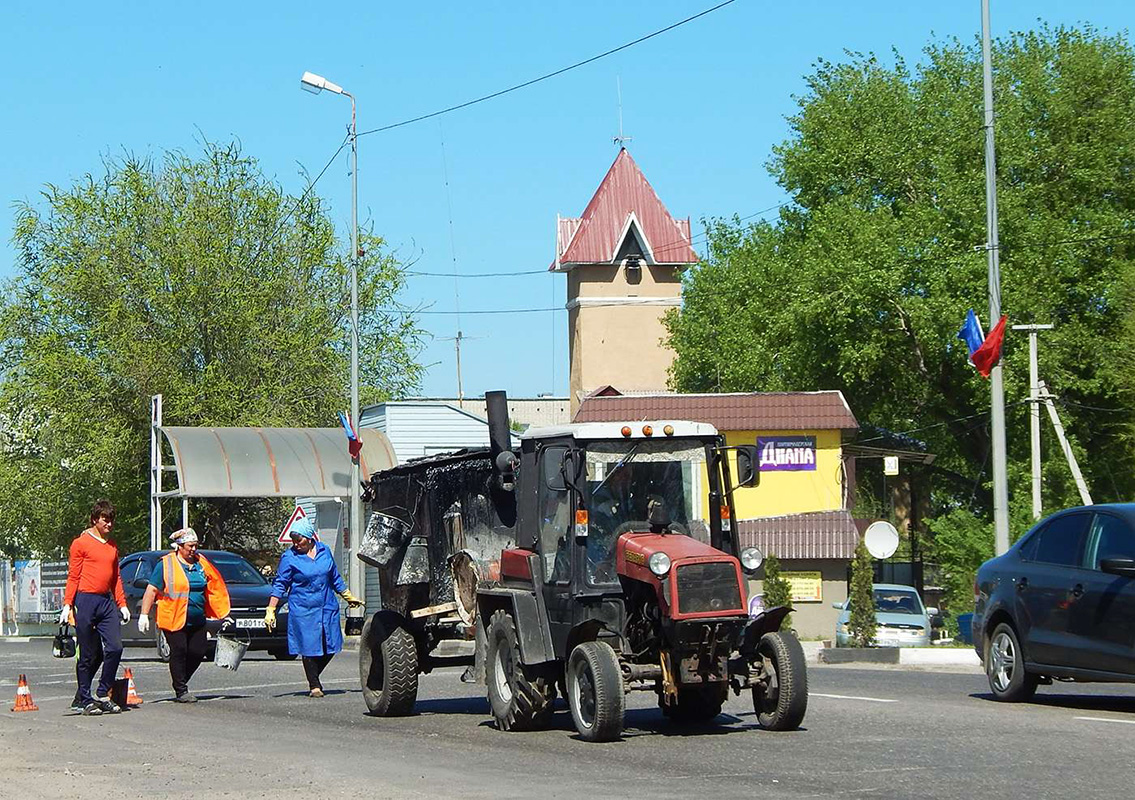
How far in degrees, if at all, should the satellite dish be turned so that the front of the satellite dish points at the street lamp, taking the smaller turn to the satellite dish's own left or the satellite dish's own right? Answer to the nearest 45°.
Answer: approximately 90° to the satellite dish's own right

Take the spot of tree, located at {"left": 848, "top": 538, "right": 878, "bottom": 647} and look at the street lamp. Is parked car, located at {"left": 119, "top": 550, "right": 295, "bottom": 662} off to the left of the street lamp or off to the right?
left

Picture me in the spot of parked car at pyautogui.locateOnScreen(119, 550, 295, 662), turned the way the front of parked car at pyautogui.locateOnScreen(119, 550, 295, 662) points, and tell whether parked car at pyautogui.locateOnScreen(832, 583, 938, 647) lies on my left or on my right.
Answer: on my left

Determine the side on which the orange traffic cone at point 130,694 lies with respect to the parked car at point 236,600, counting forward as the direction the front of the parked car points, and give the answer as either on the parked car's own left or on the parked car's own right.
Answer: on the parked car's own right

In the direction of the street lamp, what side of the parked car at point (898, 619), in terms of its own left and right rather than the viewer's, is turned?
right

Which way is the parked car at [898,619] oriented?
toward the camera

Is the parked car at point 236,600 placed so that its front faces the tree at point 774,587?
no

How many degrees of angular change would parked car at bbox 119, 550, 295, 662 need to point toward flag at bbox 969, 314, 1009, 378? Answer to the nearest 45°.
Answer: approximately 45° to its left

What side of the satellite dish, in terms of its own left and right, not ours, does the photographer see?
front

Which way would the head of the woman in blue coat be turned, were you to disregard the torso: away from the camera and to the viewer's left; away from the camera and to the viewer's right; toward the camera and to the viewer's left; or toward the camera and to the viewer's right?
toward the camera and to the viewer's left

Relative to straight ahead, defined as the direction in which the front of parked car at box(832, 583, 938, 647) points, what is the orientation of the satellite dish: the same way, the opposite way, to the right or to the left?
the same way

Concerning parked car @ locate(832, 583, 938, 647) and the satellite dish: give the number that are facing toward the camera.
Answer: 2
